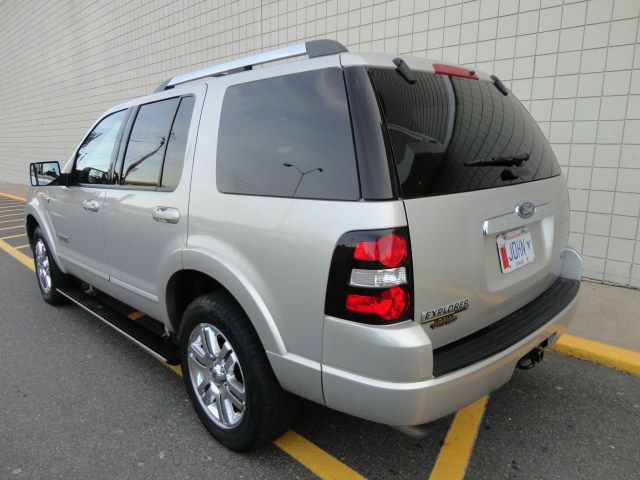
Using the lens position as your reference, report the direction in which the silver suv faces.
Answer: facing away from the viewer and to the left of the viewer
